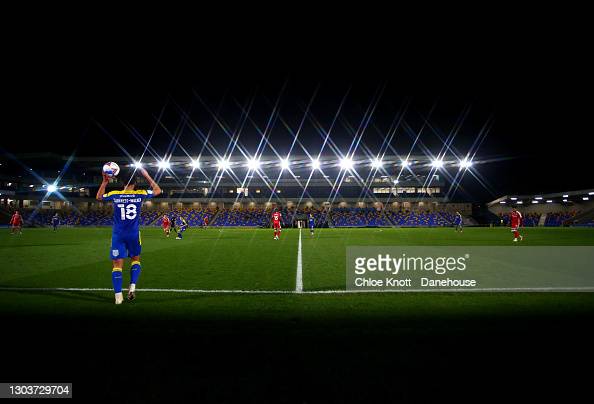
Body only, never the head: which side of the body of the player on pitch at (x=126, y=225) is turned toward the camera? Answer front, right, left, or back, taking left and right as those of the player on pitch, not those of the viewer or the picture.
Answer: back
